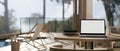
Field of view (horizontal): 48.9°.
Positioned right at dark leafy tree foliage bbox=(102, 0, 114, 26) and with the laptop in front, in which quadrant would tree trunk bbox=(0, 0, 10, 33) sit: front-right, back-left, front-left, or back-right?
front-right

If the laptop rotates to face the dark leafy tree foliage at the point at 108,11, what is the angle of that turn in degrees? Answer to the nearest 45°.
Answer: approximately 180°

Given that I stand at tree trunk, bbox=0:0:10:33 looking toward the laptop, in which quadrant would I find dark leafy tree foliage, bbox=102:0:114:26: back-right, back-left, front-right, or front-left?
front-left

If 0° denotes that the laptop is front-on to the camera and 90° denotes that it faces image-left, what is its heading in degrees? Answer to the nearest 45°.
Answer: approximately 0°

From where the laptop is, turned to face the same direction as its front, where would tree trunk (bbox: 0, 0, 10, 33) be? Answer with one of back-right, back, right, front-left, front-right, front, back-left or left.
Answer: back-right
